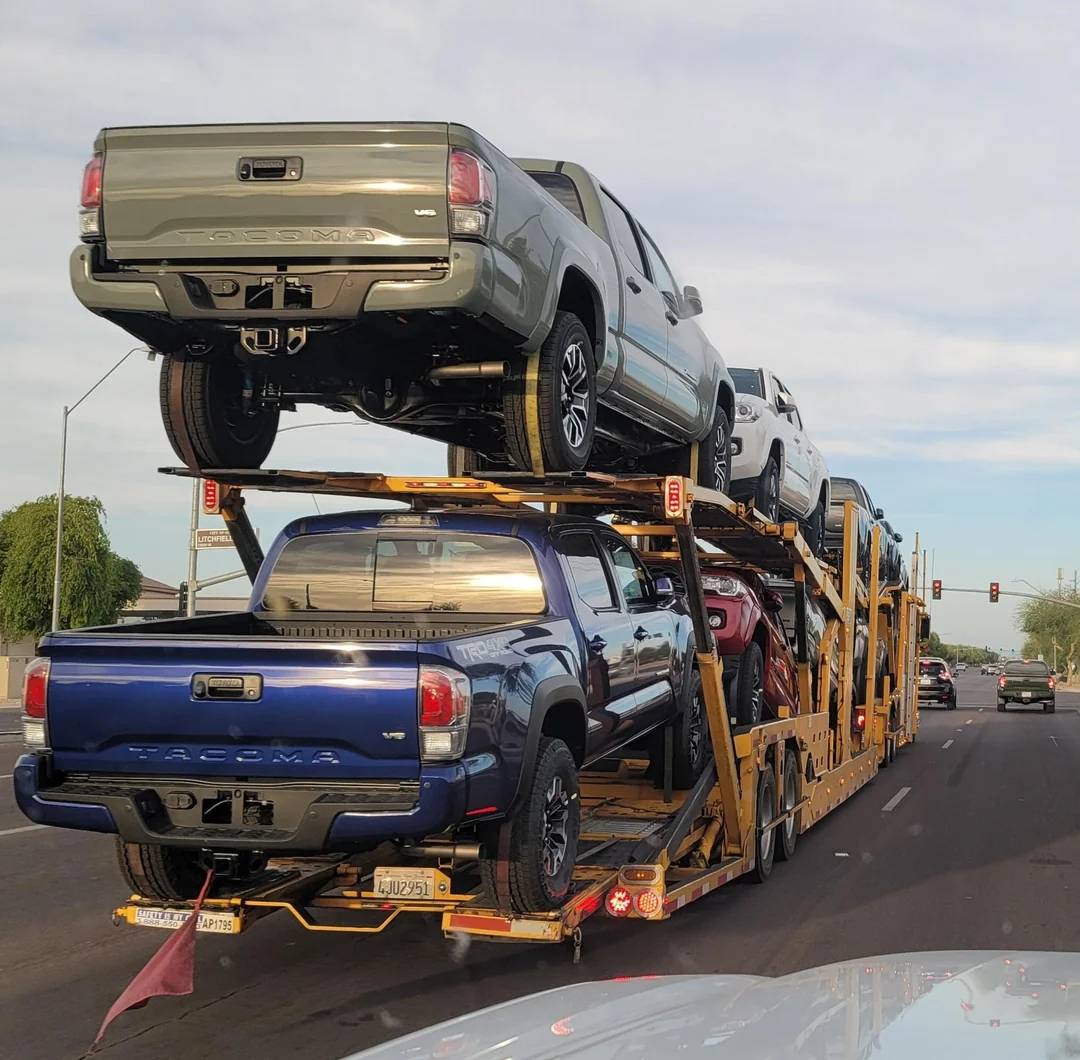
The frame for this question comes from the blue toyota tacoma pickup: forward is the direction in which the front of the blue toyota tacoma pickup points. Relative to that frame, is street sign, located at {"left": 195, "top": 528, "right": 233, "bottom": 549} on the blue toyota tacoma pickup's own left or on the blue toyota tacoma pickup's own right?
on the blue toyota tacoma pickup's own left

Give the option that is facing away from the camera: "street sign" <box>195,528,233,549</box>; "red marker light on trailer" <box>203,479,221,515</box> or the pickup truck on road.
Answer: the pickup truck on road

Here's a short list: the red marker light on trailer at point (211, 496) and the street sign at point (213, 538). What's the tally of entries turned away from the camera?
0

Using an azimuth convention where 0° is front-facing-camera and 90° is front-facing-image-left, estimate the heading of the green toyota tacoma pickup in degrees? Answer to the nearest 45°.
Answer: approximately 225°

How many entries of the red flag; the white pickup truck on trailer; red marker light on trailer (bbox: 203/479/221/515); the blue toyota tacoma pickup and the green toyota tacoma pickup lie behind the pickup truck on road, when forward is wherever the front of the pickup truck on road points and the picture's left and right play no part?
5

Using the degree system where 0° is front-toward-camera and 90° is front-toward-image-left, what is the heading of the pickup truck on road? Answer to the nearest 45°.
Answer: approximately 180°

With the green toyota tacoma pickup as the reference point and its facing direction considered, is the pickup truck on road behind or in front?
in front

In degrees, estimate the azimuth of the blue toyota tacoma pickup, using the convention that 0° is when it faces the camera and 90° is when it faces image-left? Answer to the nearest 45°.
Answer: approximately 225°
